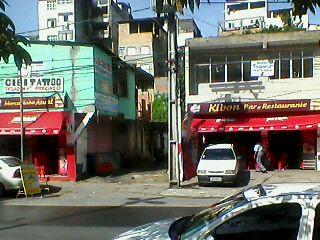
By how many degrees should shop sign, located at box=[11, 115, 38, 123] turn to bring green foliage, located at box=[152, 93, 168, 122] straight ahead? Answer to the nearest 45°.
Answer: approximately 135° to its left

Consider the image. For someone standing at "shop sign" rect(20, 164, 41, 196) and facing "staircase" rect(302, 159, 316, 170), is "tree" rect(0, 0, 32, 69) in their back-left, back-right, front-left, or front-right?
back-right

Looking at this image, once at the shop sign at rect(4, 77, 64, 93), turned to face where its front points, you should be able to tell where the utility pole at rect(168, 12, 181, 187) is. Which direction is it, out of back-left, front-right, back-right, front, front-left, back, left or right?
front-left

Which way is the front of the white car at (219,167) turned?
toward the camera

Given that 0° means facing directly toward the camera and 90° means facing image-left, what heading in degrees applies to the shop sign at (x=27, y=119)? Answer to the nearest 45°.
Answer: approximately 0°

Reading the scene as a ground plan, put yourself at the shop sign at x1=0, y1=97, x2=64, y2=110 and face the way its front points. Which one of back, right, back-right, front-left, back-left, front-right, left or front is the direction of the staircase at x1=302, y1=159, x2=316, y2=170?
left

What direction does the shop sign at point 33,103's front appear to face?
toward the camera

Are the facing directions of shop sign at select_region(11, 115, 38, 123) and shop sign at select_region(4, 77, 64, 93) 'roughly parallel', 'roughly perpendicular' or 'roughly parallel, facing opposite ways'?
roughly parallel

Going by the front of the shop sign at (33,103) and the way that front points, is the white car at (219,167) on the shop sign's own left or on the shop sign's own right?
on the shop sign's own left

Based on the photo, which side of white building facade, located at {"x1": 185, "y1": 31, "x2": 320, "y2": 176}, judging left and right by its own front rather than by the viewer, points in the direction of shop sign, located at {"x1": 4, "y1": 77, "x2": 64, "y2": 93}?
right

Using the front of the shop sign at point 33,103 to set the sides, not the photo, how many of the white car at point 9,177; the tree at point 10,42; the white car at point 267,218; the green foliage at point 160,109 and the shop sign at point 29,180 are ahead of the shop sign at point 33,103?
4

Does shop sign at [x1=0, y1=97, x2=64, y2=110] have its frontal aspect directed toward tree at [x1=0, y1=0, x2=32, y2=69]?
yes

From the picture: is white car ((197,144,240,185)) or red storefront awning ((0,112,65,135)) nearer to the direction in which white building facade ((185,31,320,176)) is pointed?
the white car

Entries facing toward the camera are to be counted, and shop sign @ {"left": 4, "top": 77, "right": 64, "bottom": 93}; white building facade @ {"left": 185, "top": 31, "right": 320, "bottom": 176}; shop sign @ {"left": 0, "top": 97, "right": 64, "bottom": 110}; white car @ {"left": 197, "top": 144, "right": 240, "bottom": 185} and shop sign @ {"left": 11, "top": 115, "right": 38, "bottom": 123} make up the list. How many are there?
5

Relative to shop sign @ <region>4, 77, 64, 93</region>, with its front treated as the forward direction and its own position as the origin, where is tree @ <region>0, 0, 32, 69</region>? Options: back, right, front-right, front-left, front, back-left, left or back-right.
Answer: front

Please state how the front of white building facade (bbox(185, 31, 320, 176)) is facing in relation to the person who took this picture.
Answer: facing the viewer

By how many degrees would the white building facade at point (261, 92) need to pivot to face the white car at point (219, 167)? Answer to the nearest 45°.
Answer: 0° — it already faces it
